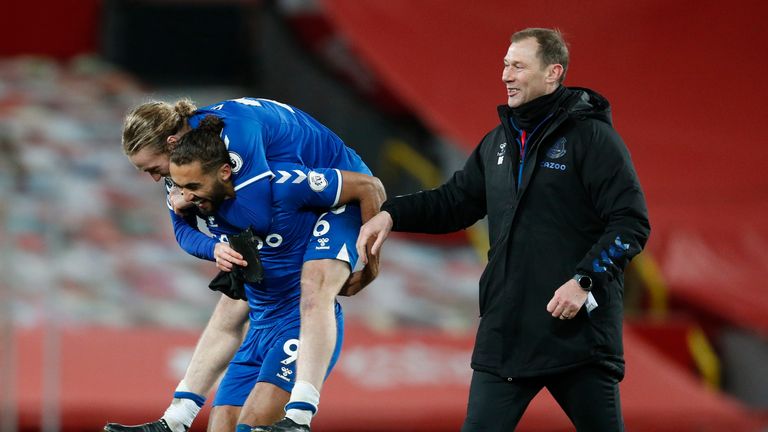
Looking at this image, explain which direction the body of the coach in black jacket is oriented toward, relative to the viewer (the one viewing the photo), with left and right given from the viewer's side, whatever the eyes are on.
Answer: facing the viewer and to the left of the viewer
